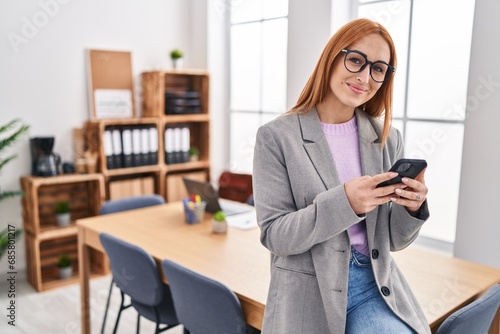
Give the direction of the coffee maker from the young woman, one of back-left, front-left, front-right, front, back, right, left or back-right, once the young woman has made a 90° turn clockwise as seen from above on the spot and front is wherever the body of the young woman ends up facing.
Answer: right

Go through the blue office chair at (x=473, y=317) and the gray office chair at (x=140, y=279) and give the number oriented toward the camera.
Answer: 0

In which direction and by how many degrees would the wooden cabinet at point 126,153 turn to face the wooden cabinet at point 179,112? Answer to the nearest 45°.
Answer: approximately 90° to its left

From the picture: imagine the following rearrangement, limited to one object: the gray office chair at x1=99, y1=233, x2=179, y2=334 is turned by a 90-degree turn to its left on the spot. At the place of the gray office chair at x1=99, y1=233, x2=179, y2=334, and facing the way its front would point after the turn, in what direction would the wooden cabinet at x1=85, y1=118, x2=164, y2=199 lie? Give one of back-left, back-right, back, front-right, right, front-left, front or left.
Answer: front-right

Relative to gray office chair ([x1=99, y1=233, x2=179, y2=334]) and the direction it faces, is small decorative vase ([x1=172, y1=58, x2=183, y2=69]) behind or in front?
in front

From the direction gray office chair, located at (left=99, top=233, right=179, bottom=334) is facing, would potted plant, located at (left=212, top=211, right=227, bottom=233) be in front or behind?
in front

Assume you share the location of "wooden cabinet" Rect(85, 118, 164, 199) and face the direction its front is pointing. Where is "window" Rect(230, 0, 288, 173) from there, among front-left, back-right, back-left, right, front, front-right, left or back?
front-left

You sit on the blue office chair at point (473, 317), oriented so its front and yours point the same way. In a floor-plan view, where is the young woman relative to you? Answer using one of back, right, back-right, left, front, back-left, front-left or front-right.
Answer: left

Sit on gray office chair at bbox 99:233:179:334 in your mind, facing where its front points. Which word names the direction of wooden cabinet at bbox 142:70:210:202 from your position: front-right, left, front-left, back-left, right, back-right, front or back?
front-left

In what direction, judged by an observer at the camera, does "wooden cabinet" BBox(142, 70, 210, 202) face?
facing the viewer and to the right of the viewer

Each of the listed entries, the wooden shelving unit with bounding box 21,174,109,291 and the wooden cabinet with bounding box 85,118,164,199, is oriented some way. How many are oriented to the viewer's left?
0

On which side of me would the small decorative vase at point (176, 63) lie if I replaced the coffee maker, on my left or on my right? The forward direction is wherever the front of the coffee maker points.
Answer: on my left
